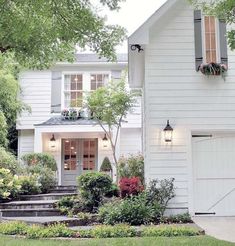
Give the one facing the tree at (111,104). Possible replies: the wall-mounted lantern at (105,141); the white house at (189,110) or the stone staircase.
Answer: the wall-mounted lantern

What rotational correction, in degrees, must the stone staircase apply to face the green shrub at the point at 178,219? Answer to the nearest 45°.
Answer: approximately 45° to its left

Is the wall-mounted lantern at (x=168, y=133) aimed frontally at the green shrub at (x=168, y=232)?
yes

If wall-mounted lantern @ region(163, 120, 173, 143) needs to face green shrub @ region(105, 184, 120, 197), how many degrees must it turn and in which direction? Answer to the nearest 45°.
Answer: approximately 135° to its right

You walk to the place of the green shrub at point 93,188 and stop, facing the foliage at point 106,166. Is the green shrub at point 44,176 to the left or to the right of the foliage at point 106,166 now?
left
